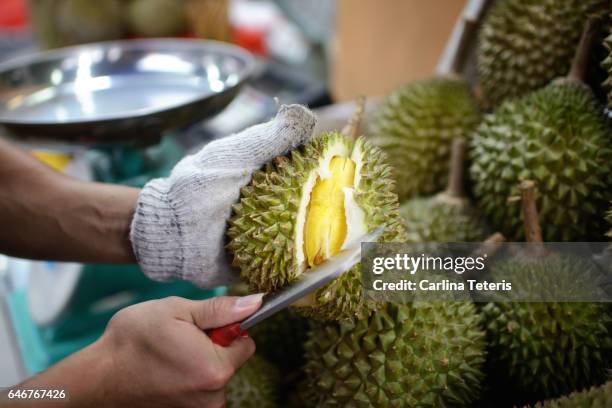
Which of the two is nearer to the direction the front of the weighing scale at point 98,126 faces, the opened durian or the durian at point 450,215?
the opened durian

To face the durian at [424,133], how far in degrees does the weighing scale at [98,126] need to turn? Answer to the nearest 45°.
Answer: approximately 135° to its left

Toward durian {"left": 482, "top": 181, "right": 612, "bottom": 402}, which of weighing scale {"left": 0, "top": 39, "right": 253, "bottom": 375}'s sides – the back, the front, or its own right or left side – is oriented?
left

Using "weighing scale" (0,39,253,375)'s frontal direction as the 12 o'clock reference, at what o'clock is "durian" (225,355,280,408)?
The durian is roughly at 10 o'clock from the weighing scale.

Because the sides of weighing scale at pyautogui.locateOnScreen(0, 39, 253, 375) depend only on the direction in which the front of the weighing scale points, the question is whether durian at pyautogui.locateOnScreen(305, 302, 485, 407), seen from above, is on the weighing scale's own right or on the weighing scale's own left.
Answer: on the weighing scale's own left

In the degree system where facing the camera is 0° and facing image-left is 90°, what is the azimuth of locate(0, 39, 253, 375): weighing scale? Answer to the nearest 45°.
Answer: approximately 45°

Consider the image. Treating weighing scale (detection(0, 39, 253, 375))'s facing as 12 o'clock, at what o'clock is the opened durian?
The opened durian is roughly at 10 o'clock from the weighing scale.

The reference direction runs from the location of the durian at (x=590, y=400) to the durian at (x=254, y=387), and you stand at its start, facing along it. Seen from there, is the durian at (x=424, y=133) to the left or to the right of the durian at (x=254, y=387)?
right

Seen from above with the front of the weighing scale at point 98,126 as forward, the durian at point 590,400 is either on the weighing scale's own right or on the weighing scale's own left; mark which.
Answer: on the weighing scale's own left
